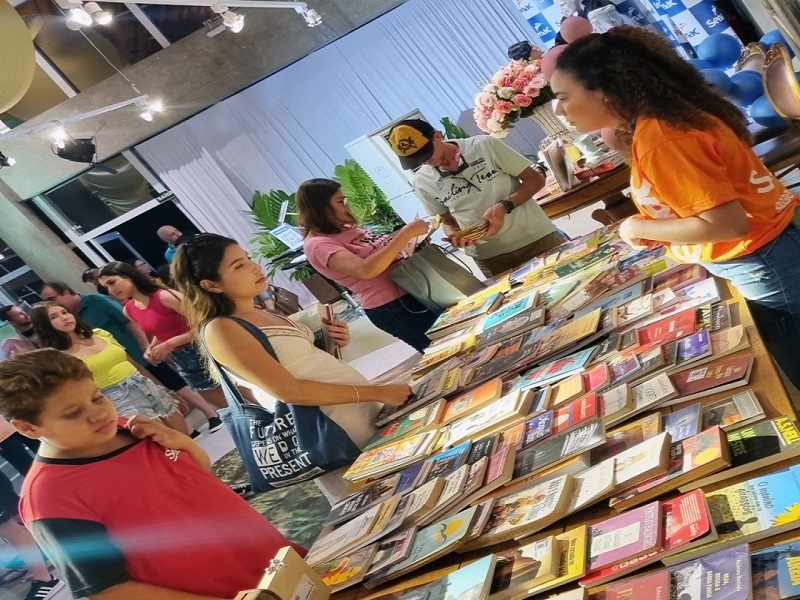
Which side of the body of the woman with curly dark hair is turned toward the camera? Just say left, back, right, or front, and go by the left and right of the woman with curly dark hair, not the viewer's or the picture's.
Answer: left

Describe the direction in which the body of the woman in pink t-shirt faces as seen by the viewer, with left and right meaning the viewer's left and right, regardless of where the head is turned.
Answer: facing to the right of the viewer

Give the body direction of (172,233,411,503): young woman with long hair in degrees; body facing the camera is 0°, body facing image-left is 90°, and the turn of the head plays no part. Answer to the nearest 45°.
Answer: approximately 315°

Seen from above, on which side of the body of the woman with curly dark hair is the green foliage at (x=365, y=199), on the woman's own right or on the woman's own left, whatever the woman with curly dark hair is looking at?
on the woman's own right

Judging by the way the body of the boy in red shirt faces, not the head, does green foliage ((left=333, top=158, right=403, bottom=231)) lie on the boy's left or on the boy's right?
on the boy's left

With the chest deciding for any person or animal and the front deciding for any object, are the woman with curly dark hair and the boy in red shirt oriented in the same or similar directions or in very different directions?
very different directions

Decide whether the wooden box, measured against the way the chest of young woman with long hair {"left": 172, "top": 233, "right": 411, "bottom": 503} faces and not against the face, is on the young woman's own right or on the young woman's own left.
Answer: on the young woman's own right

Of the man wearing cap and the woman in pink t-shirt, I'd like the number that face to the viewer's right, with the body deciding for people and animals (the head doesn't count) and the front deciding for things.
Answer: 1

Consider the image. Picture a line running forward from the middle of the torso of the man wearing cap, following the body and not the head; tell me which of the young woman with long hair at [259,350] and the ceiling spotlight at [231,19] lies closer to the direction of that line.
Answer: the young woman with long hair
